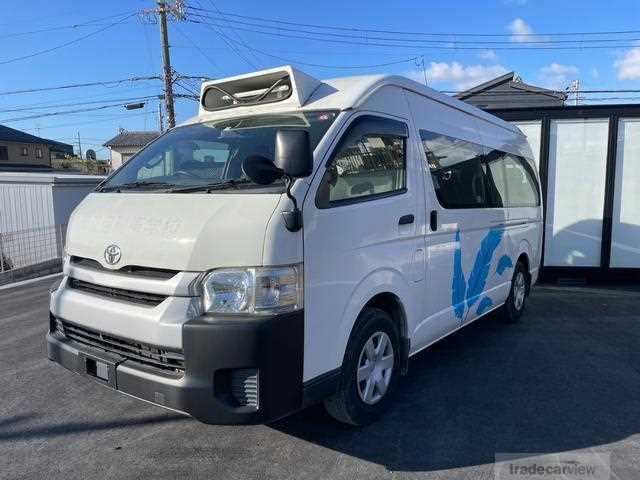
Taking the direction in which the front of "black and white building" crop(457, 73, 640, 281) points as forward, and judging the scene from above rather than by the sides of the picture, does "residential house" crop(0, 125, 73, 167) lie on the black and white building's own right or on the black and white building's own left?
on the black and white building's own right

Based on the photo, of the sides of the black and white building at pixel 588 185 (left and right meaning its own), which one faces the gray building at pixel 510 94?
back

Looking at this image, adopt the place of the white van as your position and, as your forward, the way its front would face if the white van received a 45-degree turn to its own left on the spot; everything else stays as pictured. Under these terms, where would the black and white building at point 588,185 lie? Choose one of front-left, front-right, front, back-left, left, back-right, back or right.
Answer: back-left

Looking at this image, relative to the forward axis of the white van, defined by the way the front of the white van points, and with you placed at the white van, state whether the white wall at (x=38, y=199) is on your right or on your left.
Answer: on your right

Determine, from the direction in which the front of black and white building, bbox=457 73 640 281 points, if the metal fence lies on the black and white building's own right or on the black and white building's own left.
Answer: on the black and white building's own right

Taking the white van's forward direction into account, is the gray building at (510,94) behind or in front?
behind

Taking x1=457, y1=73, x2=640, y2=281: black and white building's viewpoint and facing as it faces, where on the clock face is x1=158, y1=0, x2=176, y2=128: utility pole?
The utility pole is roughly at 4 o'clock from the black and white building.

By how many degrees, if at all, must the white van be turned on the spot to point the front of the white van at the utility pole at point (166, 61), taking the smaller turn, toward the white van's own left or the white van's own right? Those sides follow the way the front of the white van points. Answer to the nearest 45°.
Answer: approximately 135° to the white van's own right

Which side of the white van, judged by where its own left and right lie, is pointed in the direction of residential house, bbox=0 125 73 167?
right
